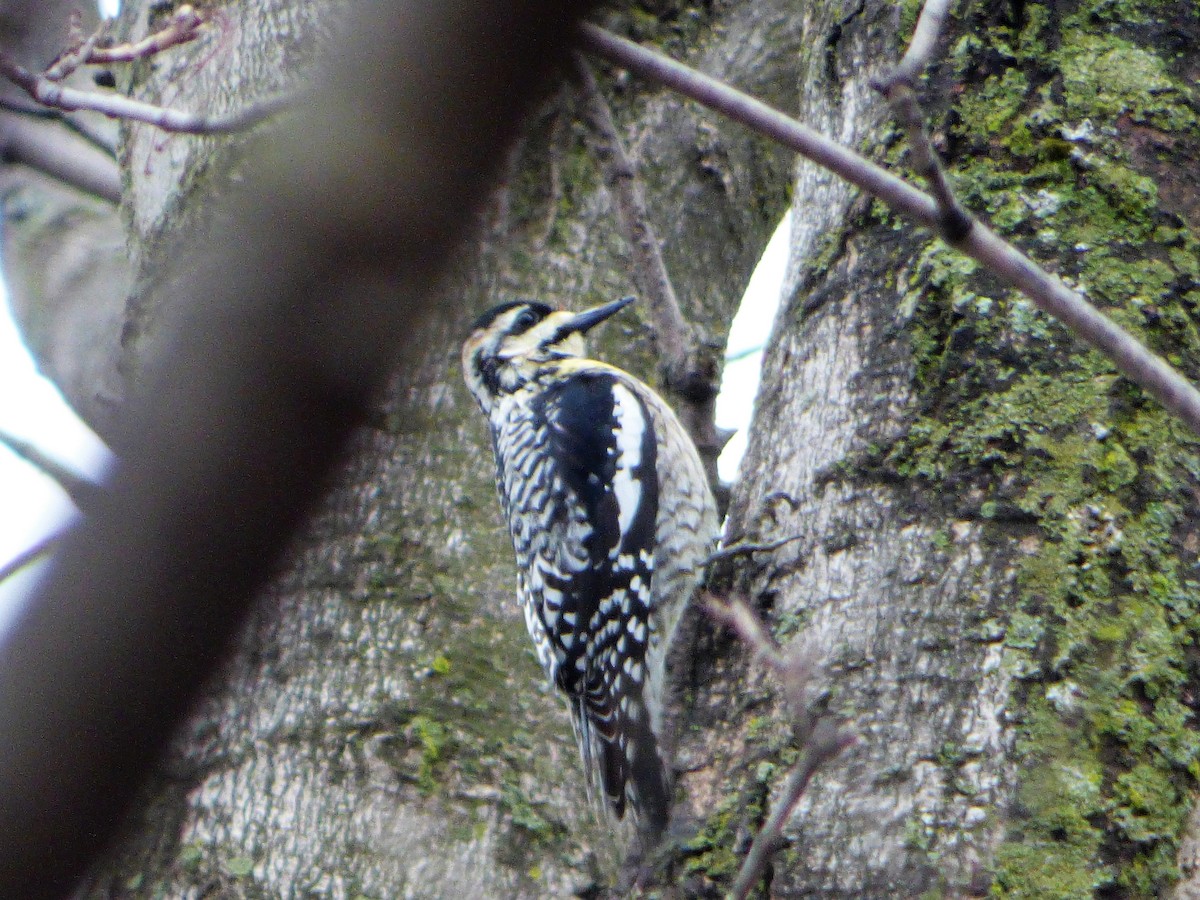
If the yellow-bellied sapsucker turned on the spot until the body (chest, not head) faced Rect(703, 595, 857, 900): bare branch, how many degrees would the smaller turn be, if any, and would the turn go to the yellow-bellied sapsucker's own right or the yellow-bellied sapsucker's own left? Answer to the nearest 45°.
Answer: approximately 135° to the yellow-bellied sapsucker's own right

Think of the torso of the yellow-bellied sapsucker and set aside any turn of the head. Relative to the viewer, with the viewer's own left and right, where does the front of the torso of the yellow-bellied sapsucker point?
facing away from the viewer and to the right of the viewer
